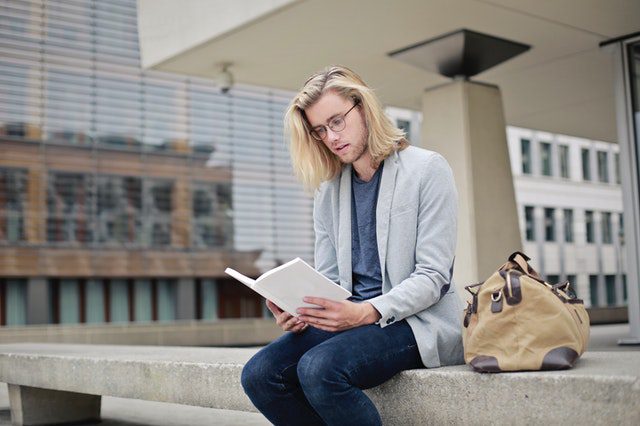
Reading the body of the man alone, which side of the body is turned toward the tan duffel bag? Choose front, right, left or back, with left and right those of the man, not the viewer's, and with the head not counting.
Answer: left

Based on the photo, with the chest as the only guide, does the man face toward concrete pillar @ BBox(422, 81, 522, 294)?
no

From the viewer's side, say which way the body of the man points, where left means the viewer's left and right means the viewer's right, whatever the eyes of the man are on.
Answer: facing the viewer and to the left of the viewer

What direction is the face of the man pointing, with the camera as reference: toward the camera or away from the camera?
toward the camera

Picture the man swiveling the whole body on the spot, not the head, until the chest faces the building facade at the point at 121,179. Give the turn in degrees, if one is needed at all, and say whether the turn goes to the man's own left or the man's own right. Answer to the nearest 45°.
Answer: approximately 135° to the man's own right
